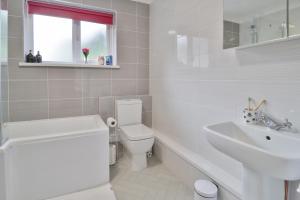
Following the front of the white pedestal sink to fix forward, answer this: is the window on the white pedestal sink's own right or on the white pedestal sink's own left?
on the white pedestal sink's own right

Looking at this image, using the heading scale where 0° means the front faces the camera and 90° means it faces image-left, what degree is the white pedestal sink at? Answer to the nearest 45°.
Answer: approximately 45°
